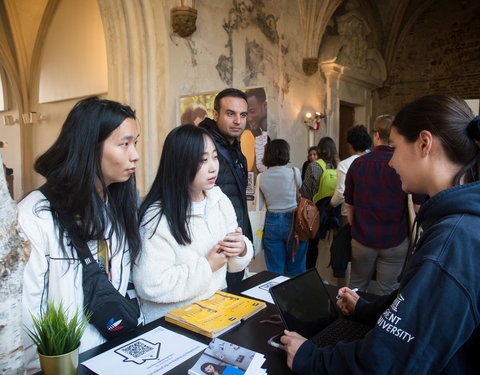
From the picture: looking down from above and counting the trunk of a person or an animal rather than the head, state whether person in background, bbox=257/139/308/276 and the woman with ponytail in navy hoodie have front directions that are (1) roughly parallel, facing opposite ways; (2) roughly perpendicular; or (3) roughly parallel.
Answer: roughly perpendicular

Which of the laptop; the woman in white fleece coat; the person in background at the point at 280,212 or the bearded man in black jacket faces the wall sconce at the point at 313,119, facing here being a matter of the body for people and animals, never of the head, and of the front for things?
the person in background

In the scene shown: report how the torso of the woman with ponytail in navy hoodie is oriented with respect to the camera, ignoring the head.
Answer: to the viewer's left

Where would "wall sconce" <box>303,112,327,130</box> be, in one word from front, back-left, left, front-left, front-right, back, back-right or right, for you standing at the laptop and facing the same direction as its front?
back-left

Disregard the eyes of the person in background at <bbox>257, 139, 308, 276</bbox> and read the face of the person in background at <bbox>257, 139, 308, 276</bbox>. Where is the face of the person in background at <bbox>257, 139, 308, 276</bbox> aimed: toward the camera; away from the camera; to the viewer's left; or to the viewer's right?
away from the camera

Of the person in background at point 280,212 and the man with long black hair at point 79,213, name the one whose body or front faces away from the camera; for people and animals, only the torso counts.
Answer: the person in background

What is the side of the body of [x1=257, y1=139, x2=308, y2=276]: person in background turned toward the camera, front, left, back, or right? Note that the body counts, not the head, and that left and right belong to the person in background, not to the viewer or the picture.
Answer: back

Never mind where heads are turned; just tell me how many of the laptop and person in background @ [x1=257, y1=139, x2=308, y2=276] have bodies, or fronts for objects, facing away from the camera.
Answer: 1

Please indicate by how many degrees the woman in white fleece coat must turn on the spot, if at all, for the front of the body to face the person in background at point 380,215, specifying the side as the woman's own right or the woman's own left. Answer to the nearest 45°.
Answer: approximately 90° to the woman's own left

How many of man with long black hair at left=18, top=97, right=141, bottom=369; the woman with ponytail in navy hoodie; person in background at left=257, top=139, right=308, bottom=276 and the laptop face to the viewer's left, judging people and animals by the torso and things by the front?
1

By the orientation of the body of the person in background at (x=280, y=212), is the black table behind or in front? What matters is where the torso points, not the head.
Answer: behind

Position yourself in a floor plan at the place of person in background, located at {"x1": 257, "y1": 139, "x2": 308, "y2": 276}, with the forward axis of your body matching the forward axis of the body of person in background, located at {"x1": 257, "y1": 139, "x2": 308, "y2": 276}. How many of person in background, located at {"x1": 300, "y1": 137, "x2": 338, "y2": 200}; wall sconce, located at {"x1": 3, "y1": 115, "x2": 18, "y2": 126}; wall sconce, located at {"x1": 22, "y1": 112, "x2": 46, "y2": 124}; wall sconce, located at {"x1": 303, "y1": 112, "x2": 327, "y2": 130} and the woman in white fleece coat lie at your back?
1

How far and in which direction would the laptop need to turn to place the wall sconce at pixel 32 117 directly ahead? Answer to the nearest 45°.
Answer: approximately 180°

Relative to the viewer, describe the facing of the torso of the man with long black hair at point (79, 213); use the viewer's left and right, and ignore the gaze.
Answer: facing the viewer and to the right of the viewer
